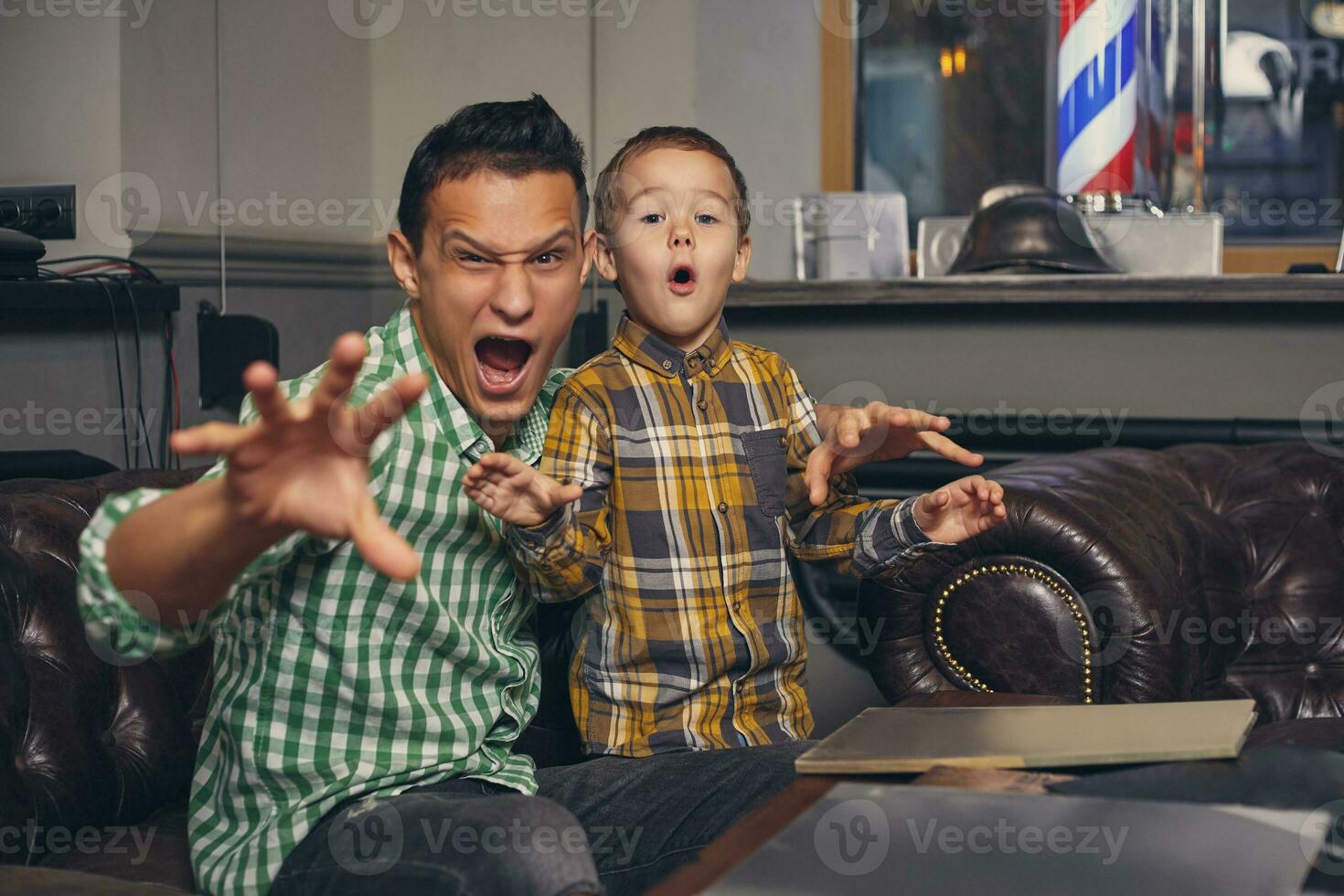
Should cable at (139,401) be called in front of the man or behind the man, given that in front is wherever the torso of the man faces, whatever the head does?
behind

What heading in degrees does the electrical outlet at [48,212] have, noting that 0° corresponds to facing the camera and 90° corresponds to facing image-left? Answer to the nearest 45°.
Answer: approximately 0°

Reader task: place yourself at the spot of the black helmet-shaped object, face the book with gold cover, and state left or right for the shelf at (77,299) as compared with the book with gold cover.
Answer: right

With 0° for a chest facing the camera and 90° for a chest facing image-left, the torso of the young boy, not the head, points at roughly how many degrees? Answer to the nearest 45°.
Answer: approximately 0°
